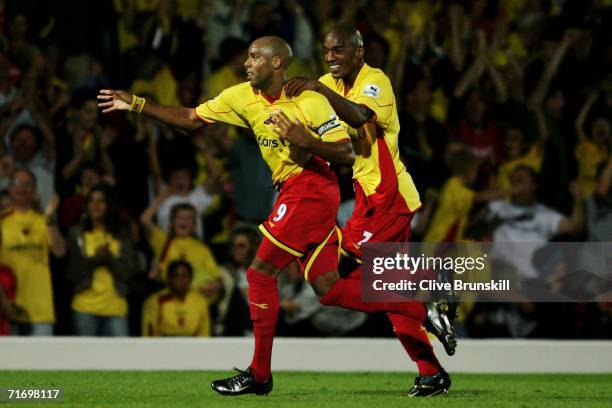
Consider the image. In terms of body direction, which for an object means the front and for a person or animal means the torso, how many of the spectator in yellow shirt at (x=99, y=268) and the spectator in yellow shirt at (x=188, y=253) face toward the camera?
2

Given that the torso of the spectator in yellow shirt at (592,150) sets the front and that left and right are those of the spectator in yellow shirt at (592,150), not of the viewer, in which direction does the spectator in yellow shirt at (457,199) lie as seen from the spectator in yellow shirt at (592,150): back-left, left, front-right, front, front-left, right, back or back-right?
front-right

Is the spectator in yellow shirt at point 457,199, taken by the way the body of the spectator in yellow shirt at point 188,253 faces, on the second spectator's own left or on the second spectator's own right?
on the second spectator's own left

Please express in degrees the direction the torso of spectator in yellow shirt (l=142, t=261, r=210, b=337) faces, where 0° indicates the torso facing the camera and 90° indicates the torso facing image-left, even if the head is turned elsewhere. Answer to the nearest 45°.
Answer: approximately 0°

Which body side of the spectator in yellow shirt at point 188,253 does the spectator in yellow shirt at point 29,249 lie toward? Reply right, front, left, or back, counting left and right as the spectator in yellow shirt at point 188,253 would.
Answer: right

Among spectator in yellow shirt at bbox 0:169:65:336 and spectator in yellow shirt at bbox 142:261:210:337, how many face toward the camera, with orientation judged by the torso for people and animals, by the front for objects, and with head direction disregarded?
2

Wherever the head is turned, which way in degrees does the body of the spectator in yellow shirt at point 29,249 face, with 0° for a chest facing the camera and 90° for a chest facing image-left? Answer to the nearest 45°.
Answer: approximately 0°
